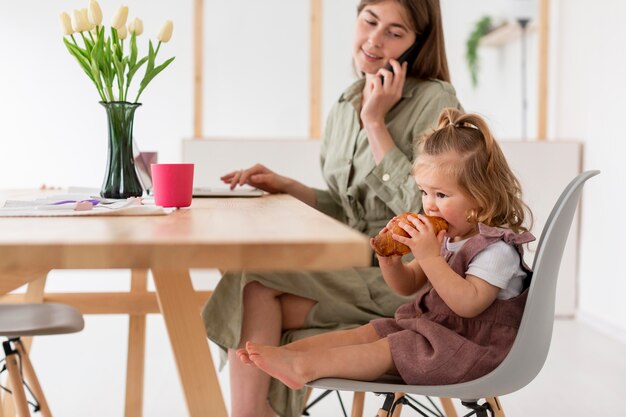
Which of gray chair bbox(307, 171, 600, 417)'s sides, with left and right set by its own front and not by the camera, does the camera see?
left

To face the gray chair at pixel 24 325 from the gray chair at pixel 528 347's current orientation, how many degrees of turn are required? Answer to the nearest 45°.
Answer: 0° — it already faces it

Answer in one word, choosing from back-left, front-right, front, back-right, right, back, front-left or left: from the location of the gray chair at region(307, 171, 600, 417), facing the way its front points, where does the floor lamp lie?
right

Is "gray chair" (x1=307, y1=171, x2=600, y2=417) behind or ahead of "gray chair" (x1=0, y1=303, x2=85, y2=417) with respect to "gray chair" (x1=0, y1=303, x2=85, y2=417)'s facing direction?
ahead

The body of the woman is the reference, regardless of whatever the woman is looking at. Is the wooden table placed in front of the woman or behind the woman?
in front

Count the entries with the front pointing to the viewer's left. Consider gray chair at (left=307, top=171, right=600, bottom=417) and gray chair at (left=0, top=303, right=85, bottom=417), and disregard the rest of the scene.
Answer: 1

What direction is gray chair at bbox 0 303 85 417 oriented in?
to the viewer's right
